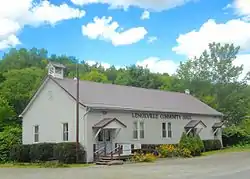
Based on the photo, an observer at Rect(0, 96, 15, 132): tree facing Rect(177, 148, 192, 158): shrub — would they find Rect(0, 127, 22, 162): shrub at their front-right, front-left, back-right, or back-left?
front-right

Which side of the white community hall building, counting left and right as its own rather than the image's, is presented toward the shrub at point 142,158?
front

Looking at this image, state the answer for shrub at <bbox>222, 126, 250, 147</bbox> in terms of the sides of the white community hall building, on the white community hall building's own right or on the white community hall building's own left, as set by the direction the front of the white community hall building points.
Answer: on the white community hall building's own left

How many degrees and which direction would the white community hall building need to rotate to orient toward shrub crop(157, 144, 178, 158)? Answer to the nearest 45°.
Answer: approximately 45° to its left

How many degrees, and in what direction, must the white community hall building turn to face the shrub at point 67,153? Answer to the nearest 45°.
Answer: approximately 90° to its right

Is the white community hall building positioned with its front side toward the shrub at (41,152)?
no

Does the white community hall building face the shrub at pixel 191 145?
no

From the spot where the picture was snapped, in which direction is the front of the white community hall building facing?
facing the viewer and to the right of the viewer

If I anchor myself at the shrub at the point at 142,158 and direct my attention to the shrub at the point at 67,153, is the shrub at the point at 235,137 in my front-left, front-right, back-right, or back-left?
back-right

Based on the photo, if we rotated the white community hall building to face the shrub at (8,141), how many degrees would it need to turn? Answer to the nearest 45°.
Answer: approximately 135° to its right
